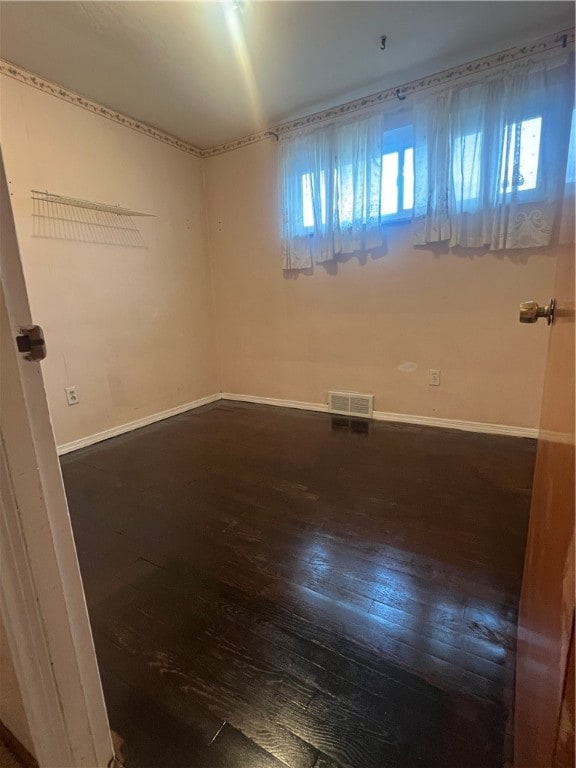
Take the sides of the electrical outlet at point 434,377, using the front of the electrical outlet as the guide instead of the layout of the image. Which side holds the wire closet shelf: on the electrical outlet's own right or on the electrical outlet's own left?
on the electrical outlet's own right

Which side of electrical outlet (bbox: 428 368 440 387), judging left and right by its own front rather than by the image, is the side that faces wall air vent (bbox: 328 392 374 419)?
right

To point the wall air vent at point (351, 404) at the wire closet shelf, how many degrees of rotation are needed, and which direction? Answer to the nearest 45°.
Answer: approximately 45° to its right

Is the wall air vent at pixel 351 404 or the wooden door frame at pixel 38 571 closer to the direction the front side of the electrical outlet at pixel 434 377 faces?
the wooden door frame

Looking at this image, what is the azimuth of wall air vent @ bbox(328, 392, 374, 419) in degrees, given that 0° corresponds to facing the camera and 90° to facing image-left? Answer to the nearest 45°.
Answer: approximately 45°

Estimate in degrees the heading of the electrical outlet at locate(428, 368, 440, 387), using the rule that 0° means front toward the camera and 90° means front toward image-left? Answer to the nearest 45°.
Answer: approximately 0°

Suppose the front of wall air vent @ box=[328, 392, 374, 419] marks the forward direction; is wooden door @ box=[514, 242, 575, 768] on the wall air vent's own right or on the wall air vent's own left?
on the wall air vent's own left

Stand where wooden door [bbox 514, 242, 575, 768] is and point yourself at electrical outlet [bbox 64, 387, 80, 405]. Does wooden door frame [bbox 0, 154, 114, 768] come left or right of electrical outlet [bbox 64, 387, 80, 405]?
left
